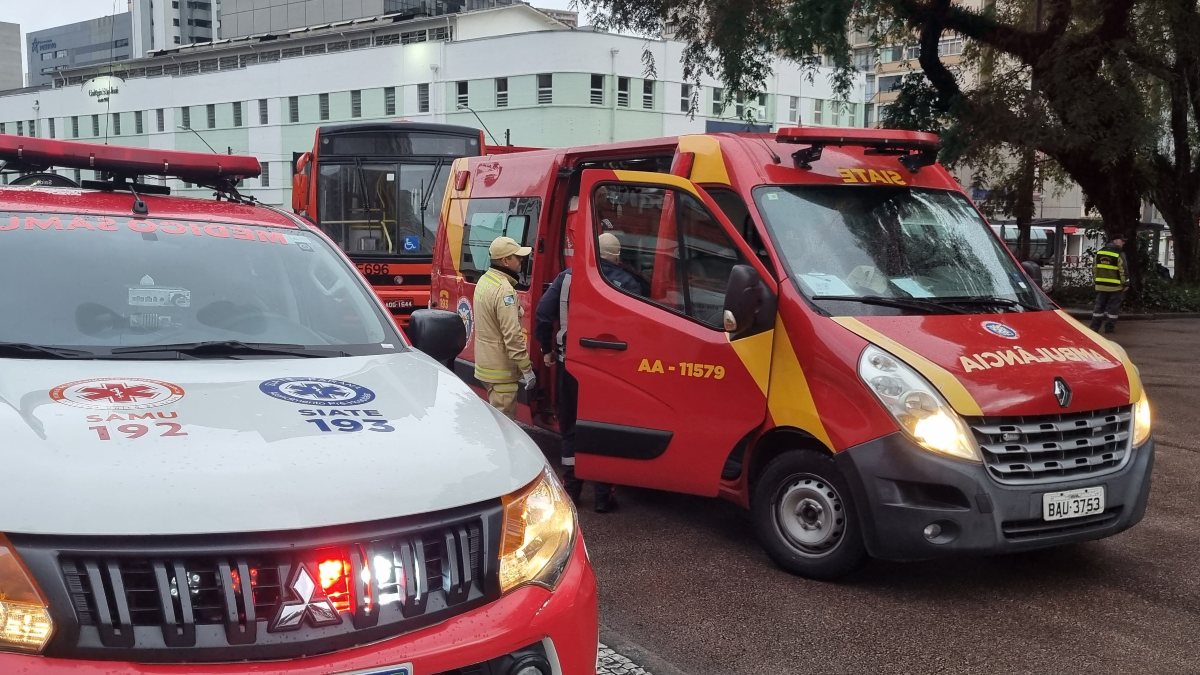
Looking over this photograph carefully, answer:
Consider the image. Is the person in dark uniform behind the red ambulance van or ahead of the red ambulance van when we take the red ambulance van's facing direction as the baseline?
behind

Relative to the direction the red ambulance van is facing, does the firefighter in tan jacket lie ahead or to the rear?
to the rear

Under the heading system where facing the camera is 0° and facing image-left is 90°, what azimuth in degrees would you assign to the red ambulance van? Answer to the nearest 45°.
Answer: approximately 315°

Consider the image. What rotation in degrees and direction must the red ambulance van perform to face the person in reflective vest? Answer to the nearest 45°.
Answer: approximately 135° to its left
